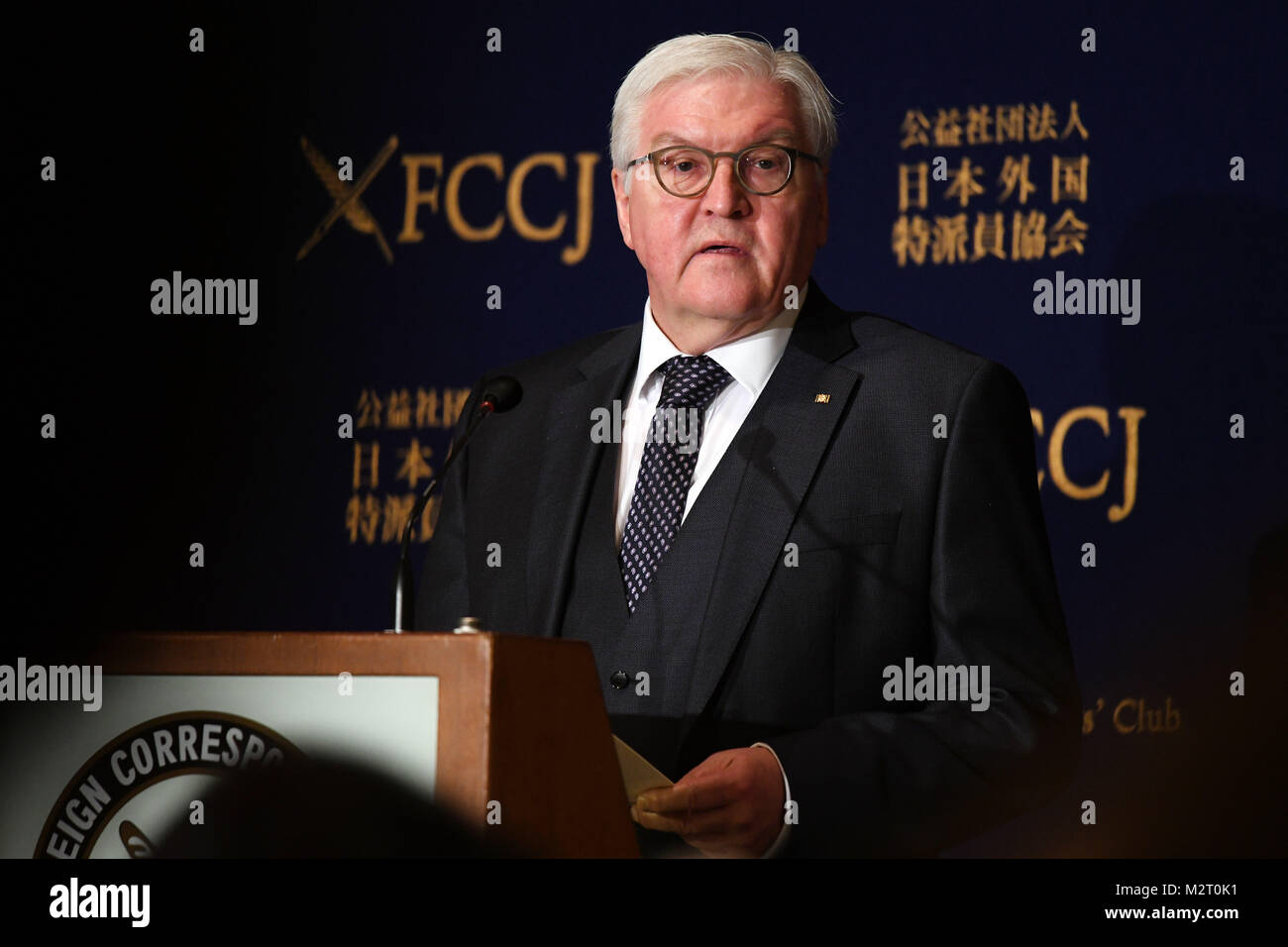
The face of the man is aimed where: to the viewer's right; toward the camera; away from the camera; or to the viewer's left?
toward the camera

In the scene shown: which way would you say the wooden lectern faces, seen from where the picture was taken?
facing the viewer and to the left of the viewer

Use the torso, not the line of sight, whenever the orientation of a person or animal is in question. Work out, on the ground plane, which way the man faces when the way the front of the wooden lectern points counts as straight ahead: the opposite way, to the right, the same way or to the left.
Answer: the same way

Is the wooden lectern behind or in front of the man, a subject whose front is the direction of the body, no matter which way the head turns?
in front

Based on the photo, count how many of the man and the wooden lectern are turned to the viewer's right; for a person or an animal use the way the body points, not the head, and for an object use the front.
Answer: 0
